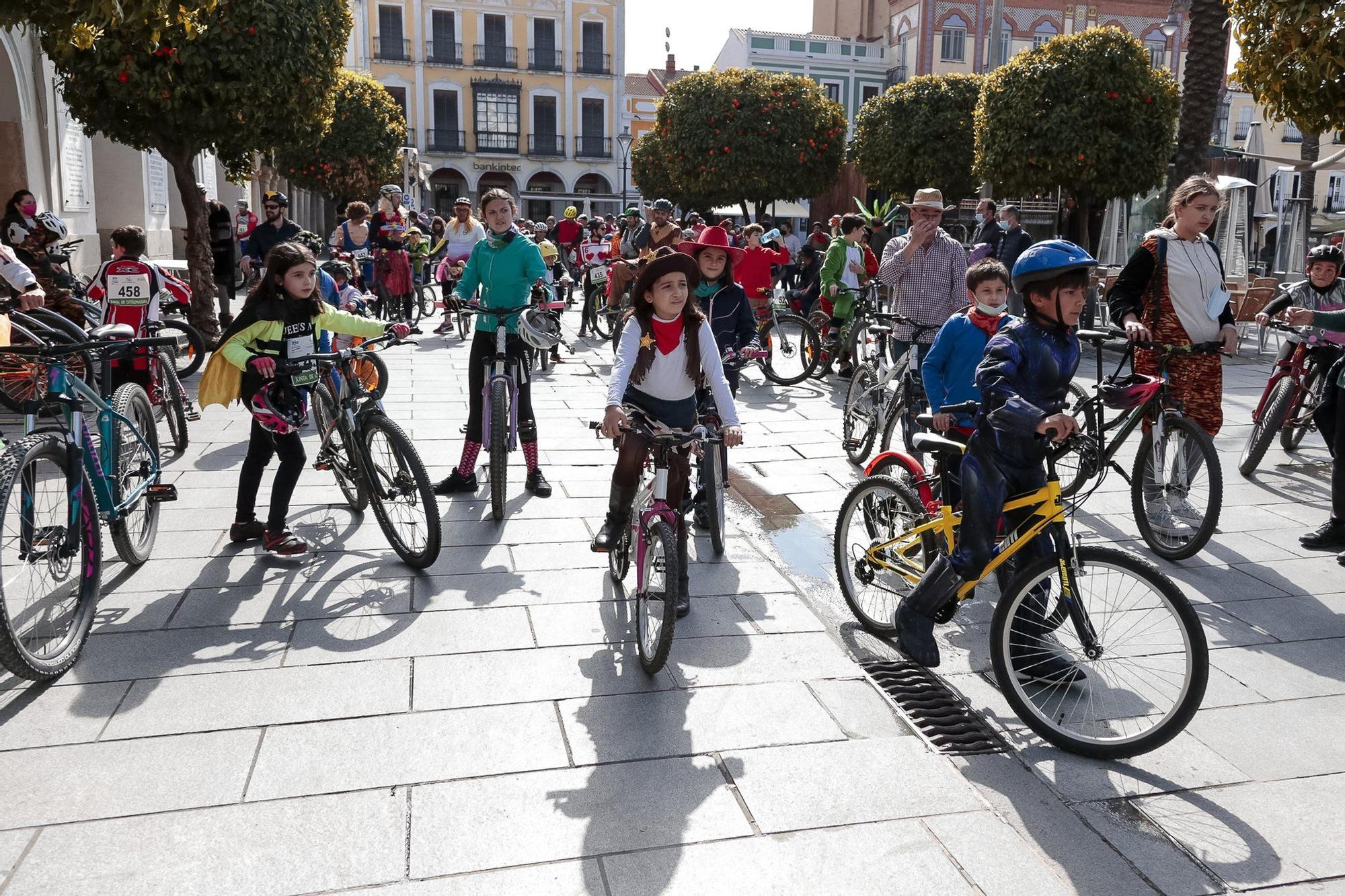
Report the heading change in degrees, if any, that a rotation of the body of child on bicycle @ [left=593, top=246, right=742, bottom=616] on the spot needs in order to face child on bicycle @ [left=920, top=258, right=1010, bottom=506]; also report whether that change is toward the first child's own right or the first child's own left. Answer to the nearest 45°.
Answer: approximately 90° to the first child's own left

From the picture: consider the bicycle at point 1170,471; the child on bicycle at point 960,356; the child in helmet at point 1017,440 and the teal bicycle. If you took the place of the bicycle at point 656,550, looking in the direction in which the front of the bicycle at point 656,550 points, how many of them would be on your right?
1

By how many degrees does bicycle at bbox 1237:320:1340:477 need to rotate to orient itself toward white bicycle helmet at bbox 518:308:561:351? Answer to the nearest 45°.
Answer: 0° — it already faces it

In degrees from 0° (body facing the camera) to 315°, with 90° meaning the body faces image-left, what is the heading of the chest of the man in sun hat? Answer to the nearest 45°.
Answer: approximately 0°

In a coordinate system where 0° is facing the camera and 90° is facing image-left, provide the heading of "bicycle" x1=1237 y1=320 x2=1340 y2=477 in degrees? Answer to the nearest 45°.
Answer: approximately 45°

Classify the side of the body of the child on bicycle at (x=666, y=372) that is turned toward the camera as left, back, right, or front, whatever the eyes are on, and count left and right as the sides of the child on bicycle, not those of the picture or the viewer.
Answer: front

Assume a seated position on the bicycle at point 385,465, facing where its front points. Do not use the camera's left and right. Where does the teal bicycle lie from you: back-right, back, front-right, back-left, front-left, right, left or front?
right

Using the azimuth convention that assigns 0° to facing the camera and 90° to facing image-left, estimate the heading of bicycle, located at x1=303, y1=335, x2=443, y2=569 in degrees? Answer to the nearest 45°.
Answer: approximately 315°

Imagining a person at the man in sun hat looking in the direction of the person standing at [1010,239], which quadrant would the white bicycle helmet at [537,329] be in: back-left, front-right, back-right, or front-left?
back-left

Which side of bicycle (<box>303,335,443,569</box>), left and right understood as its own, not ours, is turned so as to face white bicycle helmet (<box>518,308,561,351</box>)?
left
